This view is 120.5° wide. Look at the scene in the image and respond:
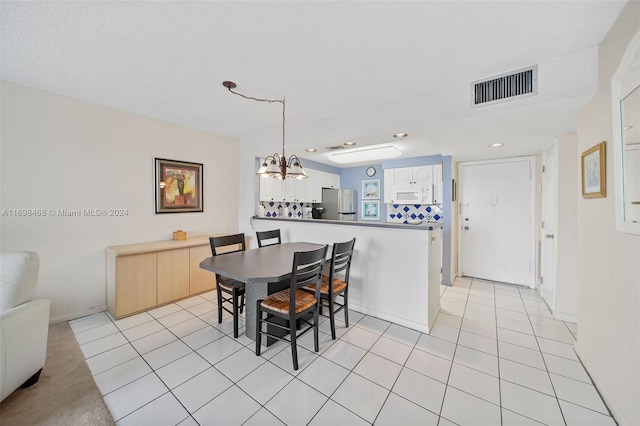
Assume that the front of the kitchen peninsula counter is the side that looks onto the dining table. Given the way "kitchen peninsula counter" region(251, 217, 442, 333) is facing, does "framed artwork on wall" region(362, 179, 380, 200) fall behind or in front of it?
behind

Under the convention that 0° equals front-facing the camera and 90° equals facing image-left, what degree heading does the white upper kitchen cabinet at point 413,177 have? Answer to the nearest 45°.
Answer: approximately 0°

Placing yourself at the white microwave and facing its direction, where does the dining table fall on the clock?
The dining table is roughly at 1 o'clock from the white microwave.

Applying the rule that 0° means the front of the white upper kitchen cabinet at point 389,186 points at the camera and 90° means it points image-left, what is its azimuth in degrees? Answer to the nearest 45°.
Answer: approximately 0°

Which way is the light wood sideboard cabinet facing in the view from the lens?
facing the viewer and to the right of the viewer

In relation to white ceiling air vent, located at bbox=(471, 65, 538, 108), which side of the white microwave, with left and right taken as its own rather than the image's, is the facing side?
front

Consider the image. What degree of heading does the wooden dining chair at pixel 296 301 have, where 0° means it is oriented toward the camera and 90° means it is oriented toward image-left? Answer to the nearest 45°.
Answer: approximately 135°

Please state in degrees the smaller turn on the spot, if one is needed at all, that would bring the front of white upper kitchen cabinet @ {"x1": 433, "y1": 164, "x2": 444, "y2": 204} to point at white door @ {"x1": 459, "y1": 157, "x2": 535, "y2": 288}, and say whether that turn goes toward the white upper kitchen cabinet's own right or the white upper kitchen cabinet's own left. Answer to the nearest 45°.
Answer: approximately 90° to the white upper kitchen cabinet's own left

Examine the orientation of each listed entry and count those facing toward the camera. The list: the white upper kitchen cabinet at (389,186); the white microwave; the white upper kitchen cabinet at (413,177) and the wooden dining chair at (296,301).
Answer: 3
